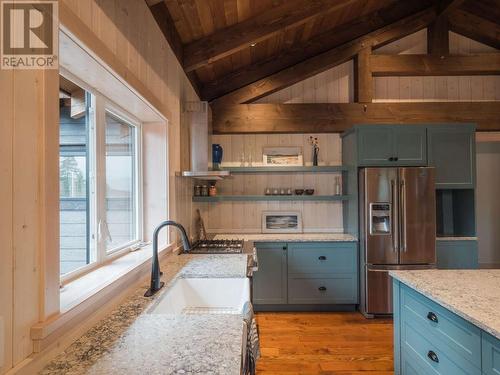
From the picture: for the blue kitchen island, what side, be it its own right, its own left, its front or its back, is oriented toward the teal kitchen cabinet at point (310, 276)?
right

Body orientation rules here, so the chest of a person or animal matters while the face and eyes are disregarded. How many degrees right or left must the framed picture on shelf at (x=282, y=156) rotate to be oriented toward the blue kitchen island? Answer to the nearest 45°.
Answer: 0° — it already faces it

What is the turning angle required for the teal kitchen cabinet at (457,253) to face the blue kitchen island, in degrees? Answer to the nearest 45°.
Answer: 0° — it already faces it

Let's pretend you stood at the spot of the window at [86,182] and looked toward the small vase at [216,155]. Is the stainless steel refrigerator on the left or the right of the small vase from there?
right

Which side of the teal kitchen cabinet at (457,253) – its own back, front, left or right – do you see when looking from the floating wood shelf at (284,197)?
right

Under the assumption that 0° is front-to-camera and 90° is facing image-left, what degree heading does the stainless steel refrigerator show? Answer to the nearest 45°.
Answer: approximately 0°

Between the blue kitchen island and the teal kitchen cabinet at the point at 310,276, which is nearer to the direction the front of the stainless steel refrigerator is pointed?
the blue kitchen island
